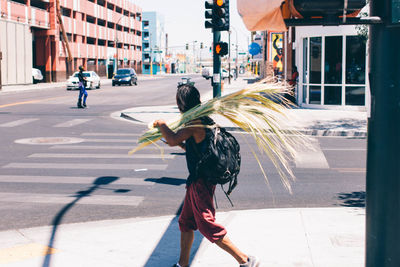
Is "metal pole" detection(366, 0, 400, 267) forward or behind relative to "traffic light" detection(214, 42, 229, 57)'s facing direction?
forward

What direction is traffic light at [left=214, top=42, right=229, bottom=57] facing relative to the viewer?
toward the camera

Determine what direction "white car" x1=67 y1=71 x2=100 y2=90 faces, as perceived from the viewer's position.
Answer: facing the viewer and to the left of the viewer

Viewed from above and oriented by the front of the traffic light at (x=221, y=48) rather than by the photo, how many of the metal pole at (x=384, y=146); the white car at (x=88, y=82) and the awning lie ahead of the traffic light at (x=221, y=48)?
2
